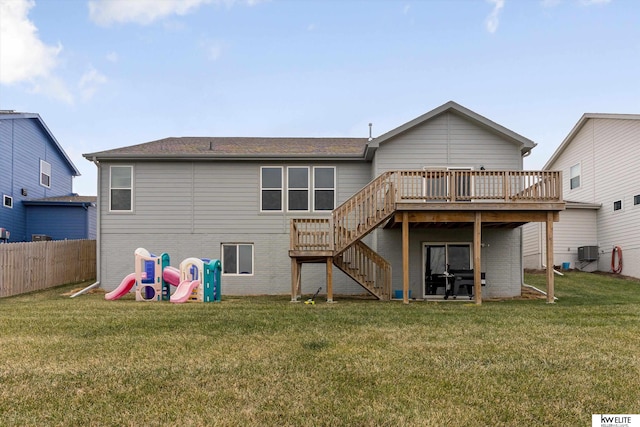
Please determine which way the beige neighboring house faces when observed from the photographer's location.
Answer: facing away from the viewer and to the left of the viewer

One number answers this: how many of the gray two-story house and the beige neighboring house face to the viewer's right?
0

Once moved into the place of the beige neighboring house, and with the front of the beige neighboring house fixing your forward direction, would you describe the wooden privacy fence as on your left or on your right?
on your left

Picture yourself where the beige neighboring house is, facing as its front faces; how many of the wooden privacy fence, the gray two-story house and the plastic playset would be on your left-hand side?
3

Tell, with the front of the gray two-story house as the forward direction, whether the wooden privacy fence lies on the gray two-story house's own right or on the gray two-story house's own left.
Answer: on the gray two-story house's own left

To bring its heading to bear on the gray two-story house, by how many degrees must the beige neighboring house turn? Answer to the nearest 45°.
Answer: approximately 90° to its left

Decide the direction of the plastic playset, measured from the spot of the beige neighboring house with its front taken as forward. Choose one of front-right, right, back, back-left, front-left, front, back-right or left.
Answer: left

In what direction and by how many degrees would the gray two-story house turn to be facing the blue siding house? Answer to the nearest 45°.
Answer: approximately 45° to its left

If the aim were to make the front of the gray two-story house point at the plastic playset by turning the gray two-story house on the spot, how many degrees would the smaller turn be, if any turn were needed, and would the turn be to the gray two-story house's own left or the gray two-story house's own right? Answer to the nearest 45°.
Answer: approximately 135° to the gray two-story house's own left

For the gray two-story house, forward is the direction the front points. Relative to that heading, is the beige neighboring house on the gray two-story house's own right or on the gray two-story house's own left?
on the gray two-story house's own right

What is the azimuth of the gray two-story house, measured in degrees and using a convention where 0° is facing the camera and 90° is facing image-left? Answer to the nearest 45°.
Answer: approximately 180°
